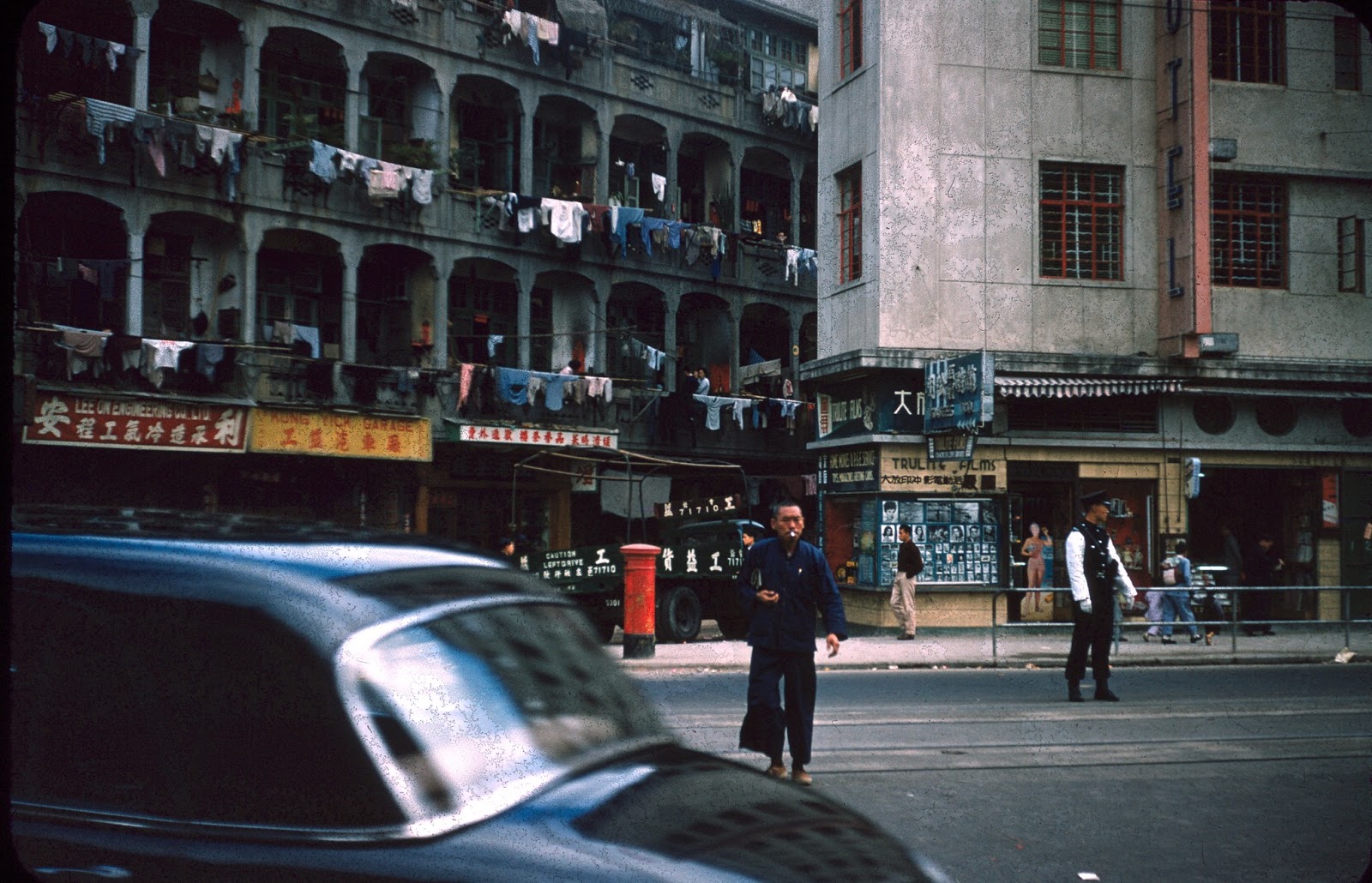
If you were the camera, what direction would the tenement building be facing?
facing the viewer and to the right of the viewer

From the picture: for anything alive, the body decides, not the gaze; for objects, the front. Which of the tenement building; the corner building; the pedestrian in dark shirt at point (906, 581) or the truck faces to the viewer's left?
the pedestrian in dark shirt

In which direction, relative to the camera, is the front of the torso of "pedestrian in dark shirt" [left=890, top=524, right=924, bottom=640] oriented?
to the viewer's left

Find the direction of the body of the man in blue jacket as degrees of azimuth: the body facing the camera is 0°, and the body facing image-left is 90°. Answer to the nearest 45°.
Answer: approximately 0°

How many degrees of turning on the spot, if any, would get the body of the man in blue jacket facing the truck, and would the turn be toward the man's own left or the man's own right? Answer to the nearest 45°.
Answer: approximately 180°

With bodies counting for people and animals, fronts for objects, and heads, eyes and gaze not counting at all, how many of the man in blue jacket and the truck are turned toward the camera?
1

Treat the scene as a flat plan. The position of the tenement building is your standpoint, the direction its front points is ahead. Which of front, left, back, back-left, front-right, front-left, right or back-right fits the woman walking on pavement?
front

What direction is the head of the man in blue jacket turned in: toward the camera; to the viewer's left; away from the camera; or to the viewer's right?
toward the camera

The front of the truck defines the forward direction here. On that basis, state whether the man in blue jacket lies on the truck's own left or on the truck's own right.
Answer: on the truck's own right

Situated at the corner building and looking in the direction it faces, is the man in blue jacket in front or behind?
in front

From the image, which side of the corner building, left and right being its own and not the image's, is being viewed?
front

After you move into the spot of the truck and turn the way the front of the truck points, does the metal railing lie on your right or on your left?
on your right
